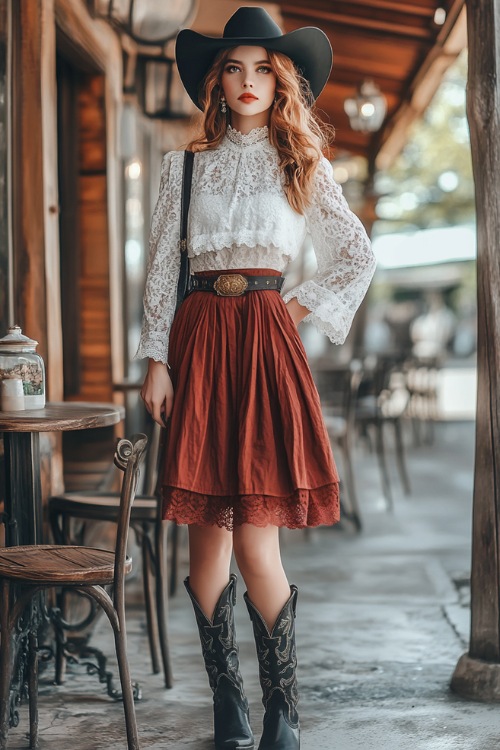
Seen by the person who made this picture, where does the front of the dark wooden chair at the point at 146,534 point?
facing to the left of the viewer

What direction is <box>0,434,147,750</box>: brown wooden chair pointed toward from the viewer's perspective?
to the viewer's left

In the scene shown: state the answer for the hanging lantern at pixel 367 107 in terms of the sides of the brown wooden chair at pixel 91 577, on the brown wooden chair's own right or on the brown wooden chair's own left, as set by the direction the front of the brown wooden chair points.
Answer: on the brown wooden chair's own right

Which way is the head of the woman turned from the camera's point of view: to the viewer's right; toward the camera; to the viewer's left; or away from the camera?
toward the camera

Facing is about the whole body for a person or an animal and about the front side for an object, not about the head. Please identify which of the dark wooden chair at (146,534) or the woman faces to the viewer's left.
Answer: the dark wooden chair

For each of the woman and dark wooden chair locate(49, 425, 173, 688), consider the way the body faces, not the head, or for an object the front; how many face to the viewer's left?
1

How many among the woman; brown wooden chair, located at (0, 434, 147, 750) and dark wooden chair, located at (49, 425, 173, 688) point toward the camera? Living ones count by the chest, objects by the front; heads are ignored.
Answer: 1

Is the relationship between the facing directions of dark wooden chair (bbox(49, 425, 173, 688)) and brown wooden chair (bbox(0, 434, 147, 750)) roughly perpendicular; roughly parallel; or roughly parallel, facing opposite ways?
roughly parallel

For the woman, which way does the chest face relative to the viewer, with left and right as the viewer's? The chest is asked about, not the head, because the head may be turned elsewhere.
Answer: facing the viewer

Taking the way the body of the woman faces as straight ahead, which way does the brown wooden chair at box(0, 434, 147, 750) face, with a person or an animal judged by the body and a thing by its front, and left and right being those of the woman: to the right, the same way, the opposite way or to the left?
to the right

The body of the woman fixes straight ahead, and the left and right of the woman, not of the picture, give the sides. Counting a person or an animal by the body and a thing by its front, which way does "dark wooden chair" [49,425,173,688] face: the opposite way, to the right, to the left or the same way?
to the right

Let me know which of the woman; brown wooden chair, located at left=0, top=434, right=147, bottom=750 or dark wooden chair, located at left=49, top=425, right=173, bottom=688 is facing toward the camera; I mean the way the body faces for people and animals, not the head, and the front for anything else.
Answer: the woman

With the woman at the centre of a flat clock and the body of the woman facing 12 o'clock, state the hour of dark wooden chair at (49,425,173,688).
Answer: The dark wooden chair is roughly at 5 o'clock from the woman.

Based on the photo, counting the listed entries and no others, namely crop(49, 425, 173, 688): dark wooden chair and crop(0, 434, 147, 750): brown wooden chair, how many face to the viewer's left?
2
